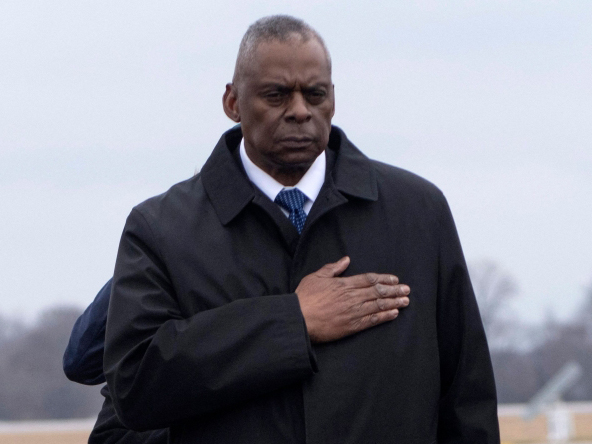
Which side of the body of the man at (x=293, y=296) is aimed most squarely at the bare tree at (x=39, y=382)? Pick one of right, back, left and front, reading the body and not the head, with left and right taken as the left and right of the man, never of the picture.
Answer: back

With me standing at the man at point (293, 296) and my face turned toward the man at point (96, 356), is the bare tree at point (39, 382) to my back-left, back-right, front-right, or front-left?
front-right

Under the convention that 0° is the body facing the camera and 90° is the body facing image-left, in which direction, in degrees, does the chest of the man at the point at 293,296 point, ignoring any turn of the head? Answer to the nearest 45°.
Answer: approximately 0°

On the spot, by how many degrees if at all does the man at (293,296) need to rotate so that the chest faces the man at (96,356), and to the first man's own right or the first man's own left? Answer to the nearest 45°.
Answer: approximately 135° to the first man's own right

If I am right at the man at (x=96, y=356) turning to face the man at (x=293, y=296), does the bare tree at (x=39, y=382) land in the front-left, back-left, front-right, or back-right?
back-left

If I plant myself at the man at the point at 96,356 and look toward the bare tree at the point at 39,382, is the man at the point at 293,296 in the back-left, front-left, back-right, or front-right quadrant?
back-right

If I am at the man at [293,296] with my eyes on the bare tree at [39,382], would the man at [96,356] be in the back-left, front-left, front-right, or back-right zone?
front-left
